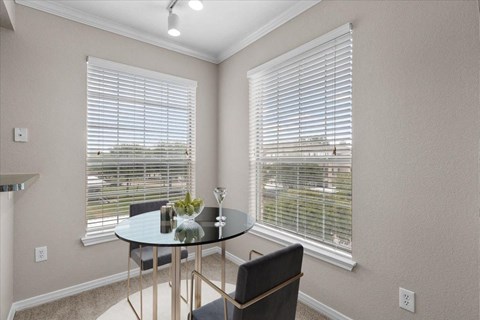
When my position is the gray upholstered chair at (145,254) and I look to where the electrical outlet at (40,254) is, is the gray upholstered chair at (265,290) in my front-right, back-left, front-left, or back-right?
back-left

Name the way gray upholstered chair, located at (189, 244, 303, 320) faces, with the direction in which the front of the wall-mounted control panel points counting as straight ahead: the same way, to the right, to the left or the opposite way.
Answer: the opposite way

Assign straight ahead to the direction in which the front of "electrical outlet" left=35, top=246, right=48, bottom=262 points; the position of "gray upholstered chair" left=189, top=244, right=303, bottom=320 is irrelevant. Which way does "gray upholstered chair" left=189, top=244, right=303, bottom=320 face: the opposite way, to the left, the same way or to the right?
the opposite way

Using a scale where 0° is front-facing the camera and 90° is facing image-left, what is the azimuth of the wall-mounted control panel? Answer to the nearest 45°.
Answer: approximately 0°

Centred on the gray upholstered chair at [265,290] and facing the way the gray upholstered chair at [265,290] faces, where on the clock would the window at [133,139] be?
The window is roughly at 12 o'clock from the gray upholstered chair.
